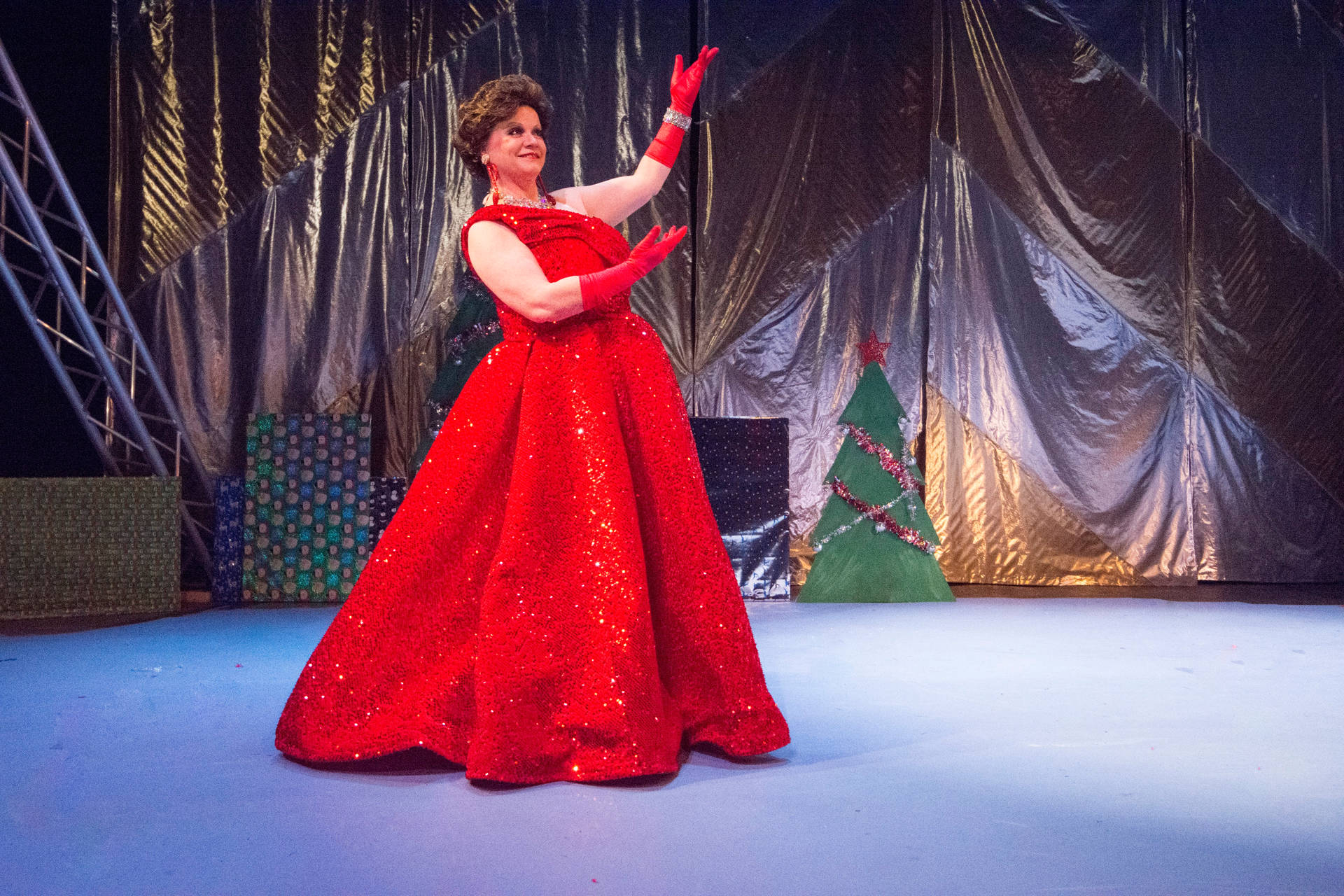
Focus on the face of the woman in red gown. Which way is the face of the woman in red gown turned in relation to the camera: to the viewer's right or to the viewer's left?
to the viewer's right

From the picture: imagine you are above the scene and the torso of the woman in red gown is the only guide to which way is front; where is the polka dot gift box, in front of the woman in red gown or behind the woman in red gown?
behind

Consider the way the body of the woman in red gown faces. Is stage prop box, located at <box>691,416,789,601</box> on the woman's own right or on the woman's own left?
on the woman's own left

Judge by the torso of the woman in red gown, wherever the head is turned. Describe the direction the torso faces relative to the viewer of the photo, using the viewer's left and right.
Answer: facing the viewer and to the right of the viewer

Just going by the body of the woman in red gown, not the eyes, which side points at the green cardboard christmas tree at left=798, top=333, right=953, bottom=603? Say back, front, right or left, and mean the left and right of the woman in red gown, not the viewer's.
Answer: left

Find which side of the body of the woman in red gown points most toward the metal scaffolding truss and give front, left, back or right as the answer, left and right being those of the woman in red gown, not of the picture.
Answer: back
